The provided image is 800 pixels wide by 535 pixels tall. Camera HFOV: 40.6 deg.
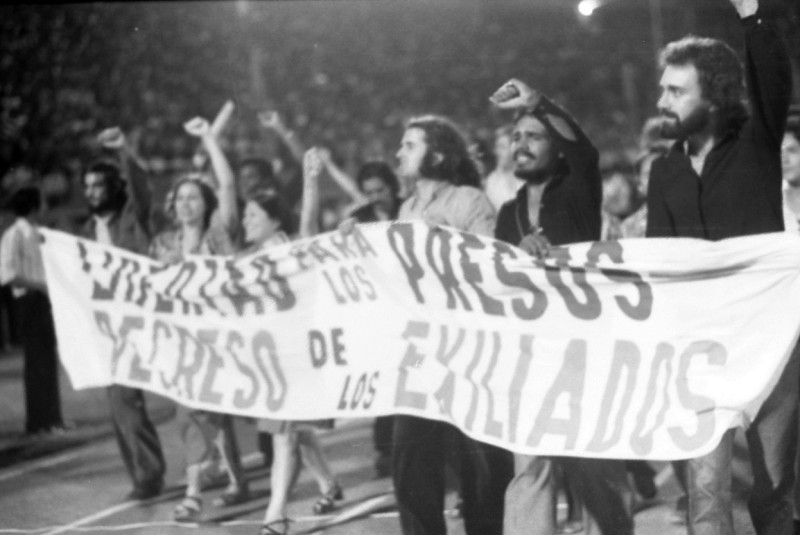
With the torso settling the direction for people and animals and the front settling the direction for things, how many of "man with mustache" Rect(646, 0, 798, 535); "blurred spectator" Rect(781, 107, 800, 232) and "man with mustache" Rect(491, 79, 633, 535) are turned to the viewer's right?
0

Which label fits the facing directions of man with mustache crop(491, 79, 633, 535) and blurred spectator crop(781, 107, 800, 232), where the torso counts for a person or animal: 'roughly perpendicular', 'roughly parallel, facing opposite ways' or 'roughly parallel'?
roughly parallel

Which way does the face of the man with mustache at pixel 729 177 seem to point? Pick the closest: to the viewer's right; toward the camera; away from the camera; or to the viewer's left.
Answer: to the viewer's left

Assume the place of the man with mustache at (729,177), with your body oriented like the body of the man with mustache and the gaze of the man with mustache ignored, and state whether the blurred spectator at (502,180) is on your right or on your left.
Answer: on your right

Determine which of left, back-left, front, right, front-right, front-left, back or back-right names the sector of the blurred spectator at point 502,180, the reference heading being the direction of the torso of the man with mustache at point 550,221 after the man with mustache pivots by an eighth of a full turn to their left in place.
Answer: back

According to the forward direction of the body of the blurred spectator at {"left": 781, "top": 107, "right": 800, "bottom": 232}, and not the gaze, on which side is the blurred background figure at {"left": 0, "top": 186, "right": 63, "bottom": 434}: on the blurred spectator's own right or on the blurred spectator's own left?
on the blurred spectator's own right

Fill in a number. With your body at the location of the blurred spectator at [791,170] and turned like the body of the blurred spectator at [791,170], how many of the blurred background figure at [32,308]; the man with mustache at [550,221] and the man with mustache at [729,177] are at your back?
0

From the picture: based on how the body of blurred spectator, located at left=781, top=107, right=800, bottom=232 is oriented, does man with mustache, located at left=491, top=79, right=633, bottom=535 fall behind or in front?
in front

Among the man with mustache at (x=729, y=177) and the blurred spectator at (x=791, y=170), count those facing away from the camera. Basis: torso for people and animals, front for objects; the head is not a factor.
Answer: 0

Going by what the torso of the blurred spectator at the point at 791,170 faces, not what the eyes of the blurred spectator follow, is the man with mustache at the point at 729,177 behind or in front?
in front

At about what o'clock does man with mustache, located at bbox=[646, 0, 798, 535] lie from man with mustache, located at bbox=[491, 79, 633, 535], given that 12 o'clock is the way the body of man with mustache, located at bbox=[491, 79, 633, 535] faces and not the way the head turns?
man with mustache, located at bbox=[646, 0, 798, 535] is roughly at 8 o'clock from man with mustache, located at bbox=[491, 79, 633, 535].

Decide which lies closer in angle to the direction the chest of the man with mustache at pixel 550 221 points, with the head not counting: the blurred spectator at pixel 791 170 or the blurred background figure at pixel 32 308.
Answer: the blurred background figure

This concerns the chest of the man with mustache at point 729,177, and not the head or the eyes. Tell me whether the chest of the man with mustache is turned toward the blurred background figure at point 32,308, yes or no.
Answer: no

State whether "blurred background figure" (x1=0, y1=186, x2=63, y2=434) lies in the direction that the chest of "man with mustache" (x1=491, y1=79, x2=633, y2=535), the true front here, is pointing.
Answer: no

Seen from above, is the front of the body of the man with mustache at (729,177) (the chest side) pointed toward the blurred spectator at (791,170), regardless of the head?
no

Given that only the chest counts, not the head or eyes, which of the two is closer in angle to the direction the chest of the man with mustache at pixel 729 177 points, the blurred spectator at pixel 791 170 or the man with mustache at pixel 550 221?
the man with mustache

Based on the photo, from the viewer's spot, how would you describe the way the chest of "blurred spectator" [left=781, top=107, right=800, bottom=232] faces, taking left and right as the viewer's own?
facing the viewer and to the left of the viewer
